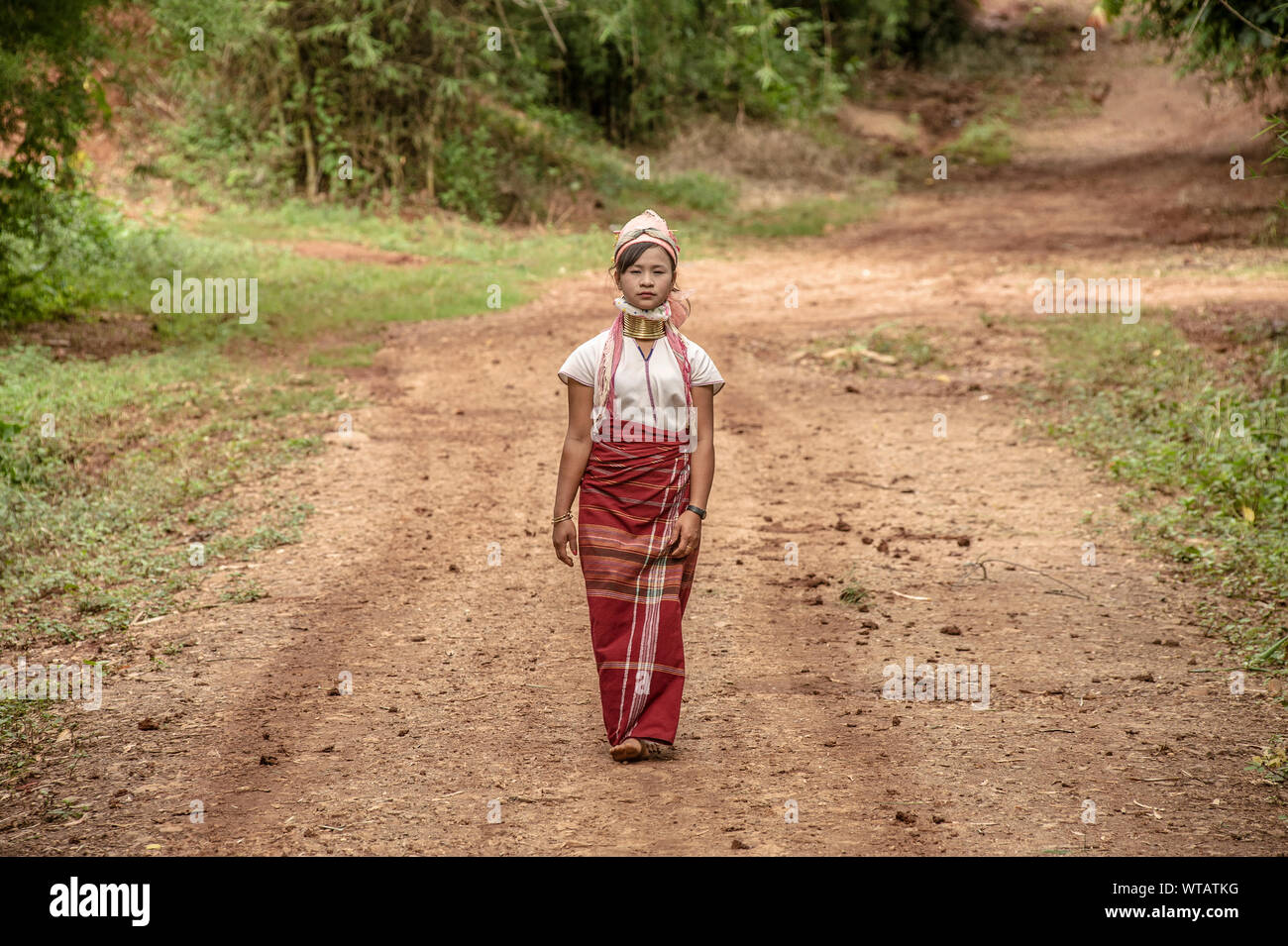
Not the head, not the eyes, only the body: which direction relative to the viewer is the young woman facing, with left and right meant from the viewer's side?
facing the viewer

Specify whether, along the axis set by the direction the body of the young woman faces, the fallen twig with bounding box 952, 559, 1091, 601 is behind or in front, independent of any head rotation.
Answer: behind

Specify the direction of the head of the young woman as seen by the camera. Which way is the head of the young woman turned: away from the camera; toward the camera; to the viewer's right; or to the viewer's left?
toward the camera
